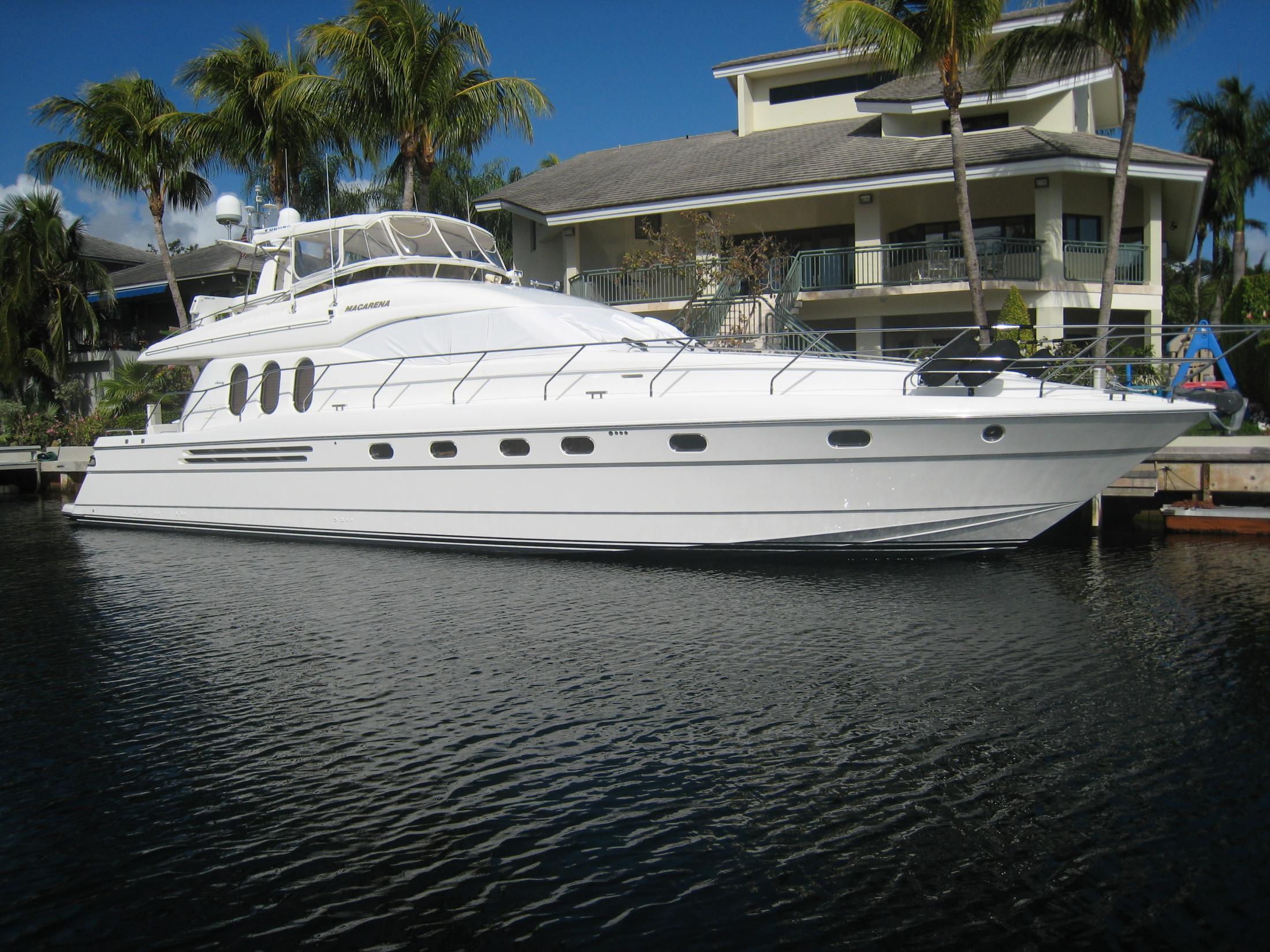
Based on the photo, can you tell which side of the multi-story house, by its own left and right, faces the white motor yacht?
front

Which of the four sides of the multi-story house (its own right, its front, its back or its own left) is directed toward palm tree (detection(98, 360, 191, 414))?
right

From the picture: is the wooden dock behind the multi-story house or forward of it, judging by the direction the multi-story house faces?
forward

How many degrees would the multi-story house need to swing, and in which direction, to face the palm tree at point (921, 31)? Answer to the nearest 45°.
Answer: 0° — it already faces it

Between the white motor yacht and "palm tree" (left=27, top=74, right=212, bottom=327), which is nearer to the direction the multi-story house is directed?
the white motor yacht

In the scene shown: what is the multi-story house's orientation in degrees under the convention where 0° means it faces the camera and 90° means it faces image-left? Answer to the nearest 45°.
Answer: approximately 0°

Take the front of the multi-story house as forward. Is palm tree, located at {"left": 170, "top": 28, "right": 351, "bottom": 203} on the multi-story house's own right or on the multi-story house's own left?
on the multi-story house's own right
